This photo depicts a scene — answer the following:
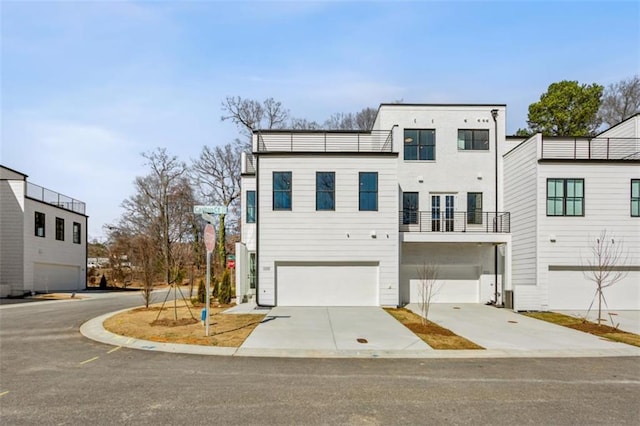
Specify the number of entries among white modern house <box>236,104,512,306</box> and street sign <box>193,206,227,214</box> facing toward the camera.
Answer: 2

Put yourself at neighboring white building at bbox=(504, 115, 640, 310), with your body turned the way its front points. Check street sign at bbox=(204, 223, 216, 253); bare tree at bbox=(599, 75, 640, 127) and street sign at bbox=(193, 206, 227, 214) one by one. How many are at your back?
1

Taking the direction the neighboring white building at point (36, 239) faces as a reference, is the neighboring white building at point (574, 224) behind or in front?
in front

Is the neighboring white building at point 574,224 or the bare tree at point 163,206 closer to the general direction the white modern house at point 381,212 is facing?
the neighboring white building

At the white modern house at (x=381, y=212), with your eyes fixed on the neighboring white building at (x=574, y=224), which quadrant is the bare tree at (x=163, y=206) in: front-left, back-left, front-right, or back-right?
back-left

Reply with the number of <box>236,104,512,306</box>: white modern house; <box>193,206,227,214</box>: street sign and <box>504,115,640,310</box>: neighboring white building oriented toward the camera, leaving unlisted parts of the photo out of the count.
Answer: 3

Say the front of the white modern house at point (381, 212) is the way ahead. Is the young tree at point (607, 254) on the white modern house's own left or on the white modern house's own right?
on the white modern house's own left

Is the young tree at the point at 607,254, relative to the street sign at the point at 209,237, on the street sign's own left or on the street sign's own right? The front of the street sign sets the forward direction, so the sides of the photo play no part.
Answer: on the street sign's own left

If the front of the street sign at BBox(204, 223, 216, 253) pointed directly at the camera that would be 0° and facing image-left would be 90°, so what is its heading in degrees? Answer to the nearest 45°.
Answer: approximately 315°
